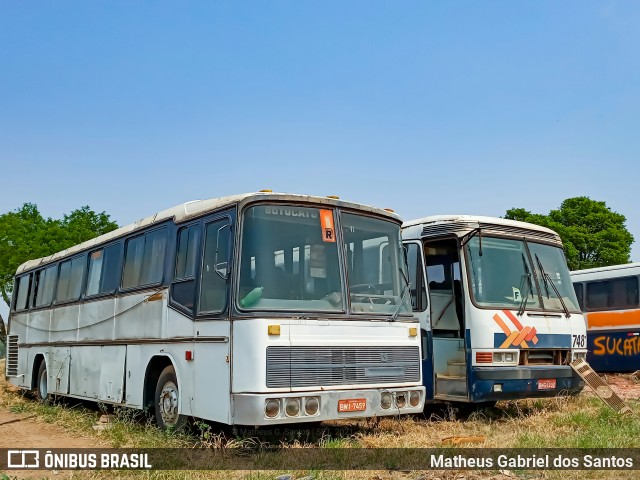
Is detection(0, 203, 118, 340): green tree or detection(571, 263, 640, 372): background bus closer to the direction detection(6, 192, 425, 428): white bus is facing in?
the background bus

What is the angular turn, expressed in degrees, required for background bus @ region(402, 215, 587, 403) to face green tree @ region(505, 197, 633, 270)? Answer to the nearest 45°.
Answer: approximately 135° to its left

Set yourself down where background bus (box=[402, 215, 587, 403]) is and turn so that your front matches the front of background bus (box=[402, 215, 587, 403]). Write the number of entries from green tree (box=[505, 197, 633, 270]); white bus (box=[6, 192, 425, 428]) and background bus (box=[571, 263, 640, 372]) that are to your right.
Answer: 1

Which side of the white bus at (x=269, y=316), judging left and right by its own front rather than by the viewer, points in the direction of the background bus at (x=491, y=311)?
left

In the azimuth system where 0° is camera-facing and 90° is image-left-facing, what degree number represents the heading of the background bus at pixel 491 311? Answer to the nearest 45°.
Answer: approximately 315°

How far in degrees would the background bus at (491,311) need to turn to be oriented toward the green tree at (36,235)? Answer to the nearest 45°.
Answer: approximately 180°

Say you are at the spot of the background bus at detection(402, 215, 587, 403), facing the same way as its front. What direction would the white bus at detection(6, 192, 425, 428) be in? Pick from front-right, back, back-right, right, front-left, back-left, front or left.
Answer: right

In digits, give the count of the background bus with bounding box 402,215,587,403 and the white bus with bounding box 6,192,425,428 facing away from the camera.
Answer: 0

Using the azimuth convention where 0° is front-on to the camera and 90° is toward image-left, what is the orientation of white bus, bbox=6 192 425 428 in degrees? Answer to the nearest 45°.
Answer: approximately 315°
